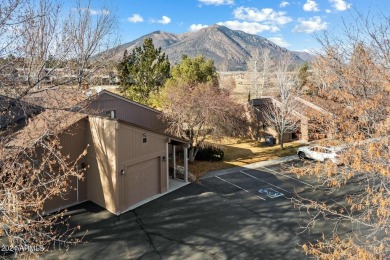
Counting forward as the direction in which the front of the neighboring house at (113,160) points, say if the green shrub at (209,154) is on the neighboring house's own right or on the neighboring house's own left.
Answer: on the neighboring house's own left

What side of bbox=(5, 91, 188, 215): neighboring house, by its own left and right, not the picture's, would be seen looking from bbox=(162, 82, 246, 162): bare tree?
left

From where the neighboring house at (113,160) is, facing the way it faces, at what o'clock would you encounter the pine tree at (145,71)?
The pine tree is roughly at 8 o'clock from the neighboring house.

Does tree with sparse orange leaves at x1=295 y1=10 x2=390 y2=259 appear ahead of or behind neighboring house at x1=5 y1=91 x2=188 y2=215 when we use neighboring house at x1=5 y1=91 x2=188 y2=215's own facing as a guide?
ahead

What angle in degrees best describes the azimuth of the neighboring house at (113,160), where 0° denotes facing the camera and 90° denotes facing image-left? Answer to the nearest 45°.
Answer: approximately 315°
